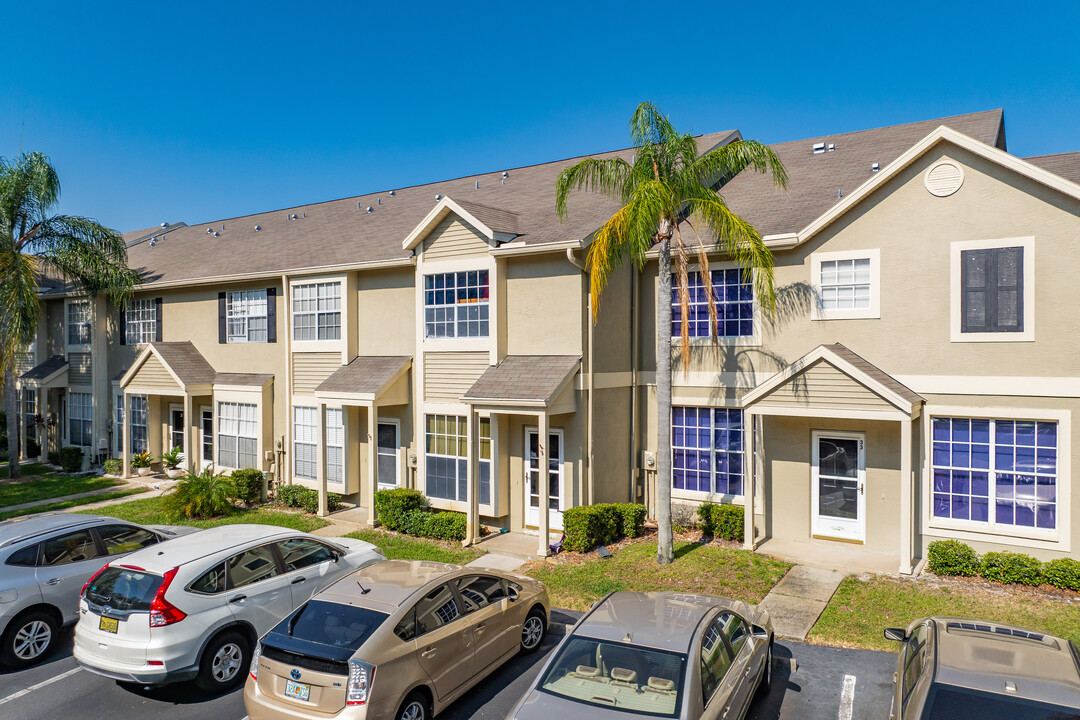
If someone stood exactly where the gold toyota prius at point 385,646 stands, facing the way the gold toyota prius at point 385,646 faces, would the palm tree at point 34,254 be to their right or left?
on their left

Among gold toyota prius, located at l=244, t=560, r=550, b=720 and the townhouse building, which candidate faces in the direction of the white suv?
the townhouse building

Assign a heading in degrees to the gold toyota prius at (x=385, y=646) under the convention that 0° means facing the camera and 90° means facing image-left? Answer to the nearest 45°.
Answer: approximately 225°

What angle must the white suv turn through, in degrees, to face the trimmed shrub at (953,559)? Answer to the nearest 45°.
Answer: approximately 45° to its right

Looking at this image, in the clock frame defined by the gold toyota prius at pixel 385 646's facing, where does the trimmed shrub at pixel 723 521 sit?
The trimmed shrub is roughly at 12 o'clock from the gold toyota prius.

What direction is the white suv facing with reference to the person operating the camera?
facing away from the viewer and to the right of the viewer

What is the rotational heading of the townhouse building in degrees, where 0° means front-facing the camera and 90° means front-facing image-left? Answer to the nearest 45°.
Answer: approximately 45°

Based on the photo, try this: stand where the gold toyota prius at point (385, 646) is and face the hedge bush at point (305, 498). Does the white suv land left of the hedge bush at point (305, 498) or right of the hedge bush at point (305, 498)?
left

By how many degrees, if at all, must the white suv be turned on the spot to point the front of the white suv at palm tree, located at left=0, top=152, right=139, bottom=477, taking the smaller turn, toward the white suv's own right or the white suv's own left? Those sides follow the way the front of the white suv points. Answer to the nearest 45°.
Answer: approximately 45° to the white suv's own left

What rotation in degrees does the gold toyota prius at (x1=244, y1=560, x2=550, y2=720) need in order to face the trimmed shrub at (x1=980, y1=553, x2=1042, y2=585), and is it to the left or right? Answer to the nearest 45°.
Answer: approximately 45° to its right

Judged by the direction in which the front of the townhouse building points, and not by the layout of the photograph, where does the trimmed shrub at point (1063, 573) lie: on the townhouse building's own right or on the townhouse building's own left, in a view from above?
on the townhouse building's own left
